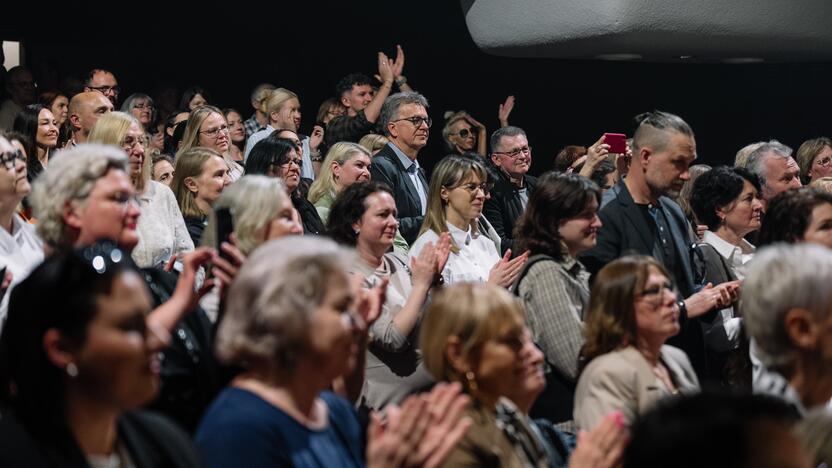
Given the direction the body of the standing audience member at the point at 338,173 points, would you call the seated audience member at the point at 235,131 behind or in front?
behind

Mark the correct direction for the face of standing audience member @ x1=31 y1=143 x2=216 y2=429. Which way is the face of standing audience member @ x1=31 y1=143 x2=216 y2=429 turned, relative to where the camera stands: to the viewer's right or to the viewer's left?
to the viewer's right

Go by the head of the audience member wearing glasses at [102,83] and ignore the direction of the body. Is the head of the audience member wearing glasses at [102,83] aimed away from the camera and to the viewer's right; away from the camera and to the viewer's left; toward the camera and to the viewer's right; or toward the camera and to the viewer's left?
toward the camera and to the viewer's right

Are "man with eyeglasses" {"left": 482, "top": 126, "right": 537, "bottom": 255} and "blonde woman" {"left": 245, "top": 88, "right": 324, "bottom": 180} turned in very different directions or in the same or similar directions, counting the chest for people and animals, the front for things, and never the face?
same or similar directions

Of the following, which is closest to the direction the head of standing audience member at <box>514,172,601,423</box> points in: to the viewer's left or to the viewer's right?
to the viewer's right

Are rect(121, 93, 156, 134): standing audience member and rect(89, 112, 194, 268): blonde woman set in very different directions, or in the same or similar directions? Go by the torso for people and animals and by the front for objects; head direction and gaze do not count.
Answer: same or similar directions

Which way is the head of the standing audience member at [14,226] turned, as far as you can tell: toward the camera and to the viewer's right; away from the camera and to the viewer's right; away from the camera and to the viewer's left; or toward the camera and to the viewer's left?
toward the camera and to the viewer's right

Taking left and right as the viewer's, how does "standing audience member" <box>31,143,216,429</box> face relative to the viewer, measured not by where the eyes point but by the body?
facing to the right of the viewer
